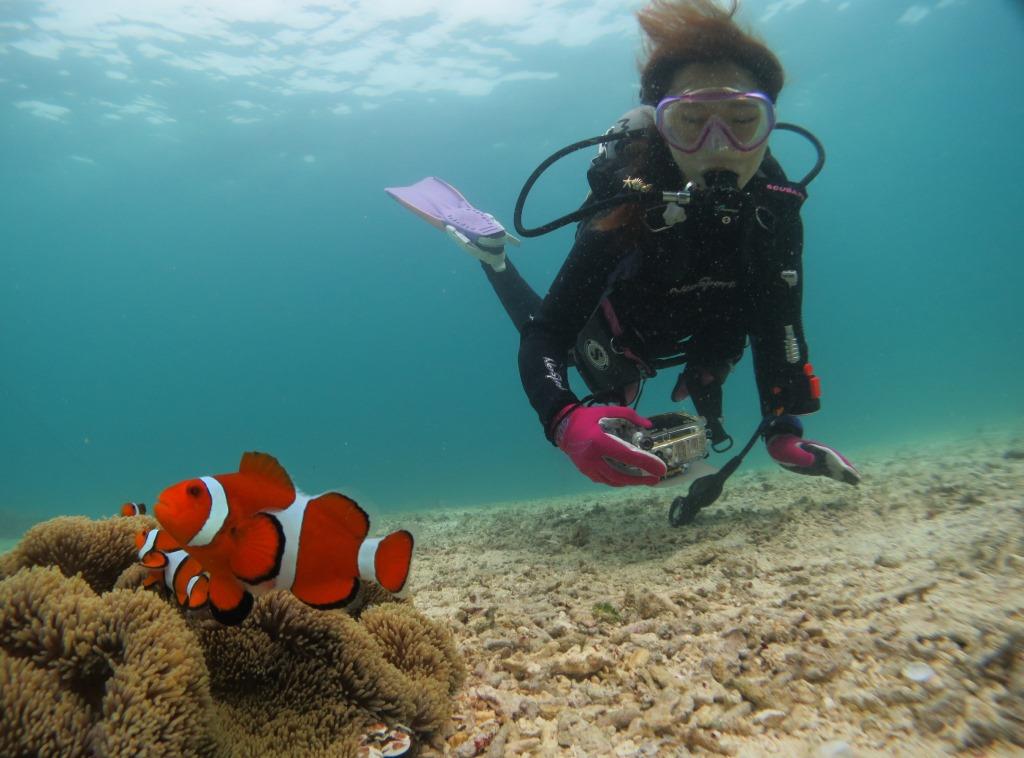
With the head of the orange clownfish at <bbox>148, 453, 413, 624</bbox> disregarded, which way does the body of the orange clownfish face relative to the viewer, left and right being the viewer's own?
facing to the left of the viewer

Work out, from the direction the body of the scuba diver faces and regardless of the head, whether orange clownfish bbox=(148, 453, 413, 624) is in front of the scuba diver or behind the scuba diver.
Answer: in front

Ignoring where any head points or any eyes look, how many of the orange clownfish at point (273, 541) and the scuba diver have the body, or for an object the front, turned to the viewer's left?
1

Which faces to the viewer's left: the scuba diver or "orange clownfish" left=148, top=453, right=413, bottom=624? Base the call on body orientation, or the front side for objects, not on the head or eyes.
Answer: the orange clownfish

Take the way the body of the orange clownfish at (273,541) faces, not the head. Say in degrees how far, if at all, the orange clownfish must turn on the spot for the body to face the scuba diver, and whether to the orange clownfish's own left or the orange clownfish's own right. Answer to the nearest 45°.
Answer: approximately 135° to the orange clownfish's own right

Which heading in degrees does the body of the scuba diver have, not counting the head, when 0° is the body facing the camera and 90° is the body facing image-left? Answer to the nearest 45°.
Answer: approximately 0°

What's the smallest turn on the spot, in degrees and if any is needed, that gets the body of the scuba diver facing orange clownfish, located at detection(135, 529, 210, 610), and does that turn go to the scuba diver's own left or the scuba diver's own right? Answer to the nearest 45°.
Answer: approximately 45° to the scuba diver's own right

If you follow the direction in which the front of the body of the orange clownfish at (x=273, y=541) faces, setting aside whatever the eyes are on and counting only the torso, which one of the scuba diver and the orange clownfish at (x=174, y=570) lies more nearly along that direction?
the orange clownfish
